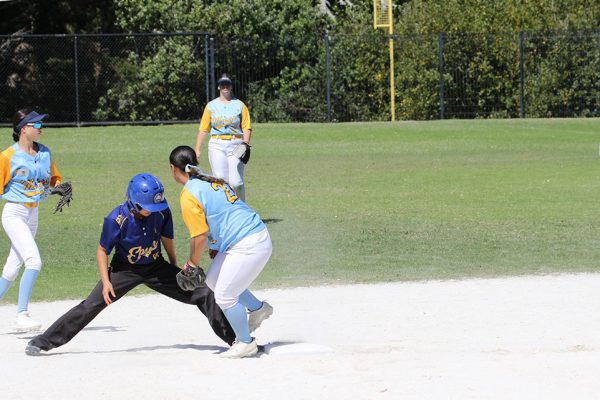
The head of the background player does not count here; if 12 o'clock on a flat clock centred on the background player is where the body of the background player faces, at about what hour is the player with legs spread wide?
The player with legs spread wide is roughly at 12 o'clock from the background player.

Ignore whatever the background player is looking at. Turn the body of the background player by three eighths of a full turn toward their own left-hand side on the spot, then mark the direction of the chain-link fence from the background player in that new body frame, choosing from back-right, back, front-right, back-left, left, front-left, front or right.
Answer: front-left

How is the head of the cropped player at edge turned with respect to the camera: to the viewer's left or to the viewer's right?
to the viewer's right

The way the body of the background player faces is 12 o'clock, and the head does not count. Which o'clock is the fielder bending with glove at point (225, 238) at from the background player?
The fielder bending with glove is roughly at 12 o'clock from the background player.

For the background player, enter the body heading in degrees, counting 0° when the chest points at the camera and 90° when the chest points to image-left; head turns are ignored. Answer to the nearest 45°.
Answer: approximately 0°

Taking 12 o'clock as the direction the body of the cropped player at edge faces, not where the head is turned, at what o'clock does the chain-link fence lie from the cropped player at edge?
The chain-link fence is roughly at 8 o'clock from the cropped player at edge.

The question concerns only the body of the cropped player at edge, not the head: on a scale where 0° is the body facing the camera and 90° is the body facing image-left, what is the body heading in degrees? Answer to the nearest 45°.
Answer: approximately 315°

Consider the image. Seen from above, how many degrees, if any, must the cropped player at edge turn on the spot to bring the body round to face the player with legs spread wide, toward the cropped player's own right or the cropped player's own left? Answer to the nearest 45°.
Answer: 0° — they already face them
